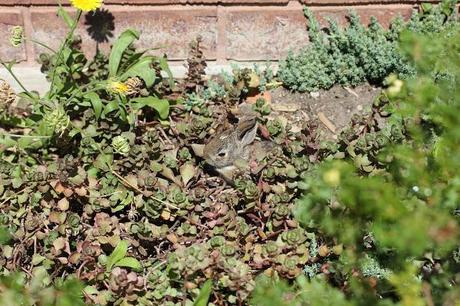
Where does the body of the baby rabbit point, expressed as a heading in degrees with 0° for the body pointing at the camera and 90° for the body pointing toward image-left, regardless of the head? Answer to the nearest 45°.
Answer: approximately 90°

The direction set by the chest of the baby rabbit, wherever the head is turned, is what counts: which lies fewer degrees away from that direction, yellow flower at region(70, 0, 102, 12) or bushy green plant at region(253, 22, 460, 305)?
the yellow flower

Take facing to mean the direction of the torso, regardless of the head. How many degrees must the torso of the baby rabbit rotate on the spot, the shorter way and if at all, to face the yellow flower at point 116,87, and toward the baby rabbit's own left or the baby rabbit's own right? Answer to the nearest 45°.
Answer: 0° — it already faces it

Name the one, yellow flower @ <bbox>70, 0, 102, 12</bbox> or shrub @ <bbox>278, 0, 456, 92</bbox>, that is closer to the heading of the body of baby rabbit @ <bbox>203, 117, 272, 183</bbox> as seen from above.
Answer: the yellow flower

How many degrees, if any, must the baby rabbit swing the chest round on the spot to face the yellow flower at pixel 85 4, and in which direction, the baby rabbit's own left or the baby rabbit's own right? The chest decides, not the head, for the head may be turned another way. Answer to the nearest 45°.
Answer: approximately 45° to the baby rabbit's own right

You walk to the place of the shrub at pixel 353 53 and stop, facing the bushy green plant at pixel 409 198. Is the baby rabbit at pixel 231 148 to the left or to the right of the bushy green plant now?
right

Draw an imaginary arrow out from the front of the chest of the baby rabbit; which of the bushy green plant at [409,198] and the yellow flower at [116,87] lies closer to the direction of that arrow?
the yellow flower

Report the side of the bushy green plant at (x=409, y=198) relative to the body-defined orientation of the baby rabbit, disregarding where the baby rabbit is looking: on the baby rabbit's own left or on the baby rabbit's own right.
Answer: on the baby rabbit's own left
